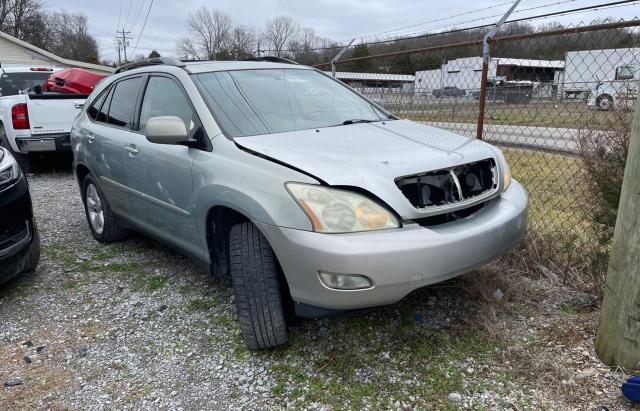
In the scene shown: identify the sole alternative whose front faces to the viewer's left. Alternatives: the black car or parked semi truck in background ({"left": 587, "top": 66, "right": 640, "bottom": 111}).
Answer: the parked semi truck in background

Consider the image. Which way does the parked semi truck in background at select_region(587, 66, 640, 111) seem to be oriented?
to the viewer's left

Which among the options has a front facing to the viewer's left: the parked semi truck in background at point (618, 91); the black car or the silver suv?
the parked semi truck in background

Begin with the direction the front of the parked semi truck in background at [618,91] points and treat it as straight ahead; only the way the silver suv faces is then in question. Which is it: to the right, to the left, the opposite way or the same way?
the opposite way

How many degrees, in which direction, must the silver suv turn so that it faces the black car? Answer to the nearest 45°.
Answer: approximately 180°

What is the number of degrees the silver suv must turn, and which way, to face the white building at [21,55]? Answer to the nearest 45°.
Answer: approximately 180°

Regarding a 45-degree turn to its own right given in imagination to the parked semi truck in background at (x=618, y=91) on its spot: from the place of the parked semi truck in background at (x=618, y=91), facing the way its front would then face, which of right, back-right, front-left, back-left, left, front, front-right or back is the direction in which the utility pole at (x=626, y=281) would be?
back-left
